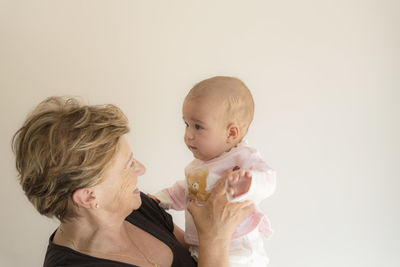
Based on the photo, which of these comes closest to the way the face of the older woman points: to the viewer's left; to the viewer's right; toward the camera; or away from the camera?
to the viewer's right

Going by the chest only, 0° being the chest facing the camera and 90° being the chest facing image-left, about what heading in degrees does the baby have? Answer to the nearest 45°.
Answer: approximately 45°

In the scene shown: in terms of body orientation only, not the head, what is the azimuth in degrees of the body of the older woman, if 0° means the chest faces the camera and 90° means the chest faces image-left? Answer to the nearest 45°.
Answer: approximately 315°

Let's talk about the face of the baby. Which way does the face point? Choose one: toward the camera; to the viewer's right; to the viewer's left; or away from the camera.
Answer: to the viewer's left
